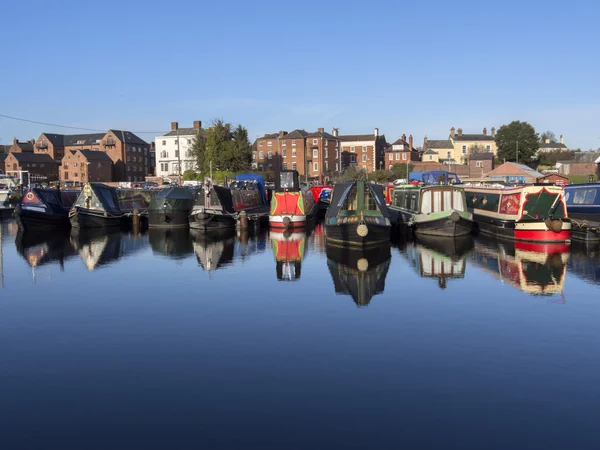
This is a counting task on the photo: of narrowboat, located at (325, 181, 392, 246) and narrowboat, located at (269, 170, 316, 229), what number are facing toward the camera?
2

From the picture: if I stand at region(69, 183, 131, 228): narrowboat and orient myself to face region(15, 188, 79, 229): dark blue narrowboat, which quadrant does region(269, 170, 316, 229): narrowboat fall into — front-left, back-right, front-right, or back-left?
back-left

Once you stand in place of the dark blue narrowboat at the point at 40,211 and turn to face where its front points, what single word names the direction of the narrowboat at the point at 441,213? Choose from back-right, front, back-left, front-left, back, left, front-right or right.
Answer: left

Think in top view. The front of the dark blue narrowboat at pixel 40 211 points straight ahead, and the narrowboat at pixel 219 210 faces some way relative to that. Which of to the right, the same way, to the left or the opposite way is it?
the same way

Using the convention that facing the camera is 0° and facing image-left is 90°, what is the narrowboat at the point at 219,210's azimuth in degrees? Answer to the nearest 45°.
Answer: approximately 45°

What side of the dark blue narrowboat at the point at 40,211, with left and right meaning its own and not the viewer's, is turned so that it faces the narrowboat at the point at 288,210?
left

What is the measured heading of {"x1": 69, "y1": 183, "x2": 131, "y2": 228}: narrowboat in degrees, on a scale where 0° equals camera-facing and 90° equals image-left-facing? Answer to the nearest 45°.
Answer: approximately 45°

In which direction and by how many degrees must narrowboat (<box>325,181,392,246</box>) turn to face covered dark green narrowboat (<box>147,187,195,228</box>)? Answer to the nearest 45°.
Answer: approximately 135° to its right

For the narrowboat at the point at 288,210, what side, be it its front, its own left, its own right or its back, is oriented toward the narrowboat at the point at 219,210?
right

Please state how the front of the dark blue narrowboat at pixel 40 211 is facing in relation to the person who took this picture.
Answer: facing the viewer and to the left of the viewer

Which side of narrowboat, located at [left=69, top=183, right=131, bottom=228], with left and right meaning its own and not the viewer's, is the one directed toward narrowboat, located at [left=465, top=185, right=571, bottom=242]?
left

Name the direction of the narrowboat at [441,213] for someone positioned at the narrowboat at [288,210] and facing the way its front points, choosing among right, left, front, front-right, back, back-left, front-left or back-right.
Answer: front-left

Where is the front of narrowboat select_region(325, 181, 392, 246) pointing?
toward the camera

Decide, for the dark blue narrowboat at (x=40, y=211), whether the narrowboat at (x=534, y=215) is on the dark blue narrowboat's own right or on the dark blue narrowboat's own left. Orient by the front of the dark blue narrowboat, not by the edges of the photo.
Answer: on the dark blue narrowboat's own left

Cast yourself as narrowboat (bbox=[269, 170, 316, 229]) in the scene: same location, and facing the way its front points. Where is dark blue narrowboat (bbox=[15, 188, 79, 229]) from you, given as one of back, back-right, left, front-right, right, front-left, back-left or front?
right

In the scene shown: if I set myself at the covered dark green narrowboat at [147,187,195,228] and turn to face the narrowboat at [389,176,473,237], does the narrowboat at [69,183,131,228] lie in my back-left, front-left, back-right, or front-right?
back-right

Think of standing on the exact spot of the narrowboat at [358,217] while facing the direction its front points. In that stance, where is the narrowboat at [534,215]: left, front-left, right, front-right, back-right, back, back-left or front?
left

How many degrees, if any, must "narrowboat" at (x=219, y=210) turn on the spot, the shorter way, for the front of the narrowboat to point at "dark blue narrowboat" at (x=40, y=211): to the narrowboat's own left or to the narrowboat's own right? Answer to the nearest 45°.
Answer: approximately 45° to the narrowboat's own right
